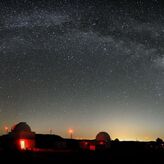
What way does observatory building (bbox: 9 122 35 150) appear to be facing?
toward the camera
